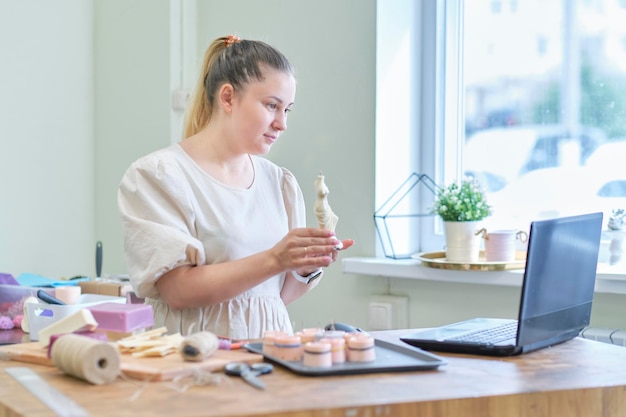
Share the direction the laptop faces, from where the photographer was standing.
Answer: facing away from the viewer and to the left of the viewer

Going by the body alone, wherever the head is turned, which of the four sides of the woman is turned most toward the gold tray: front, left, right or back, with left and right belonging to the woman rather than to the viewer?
left

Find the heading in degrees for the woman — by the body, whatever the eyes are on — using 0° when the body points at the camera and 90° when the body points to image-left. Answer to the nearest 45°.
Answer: approximately 315°

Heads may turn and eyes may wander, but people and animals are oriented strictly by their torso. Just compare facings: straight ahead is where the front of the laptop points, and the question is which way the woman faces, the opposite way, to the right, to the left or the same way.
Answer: the opposite way

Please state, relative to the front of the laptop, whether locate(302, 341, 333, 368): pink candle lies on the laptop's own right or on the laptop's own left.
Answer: on the laptop's own left
